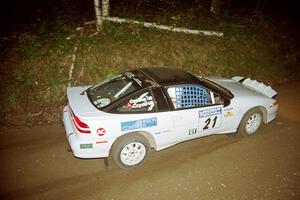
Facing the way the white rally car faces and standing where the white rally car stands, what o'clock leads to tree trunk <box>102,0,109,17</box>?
The tree trunk is roughly at 10 o'clock from the white rally car.

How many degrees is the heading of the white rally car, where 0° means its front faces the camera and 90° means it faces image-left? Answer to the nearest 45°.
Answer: approximately 225°
